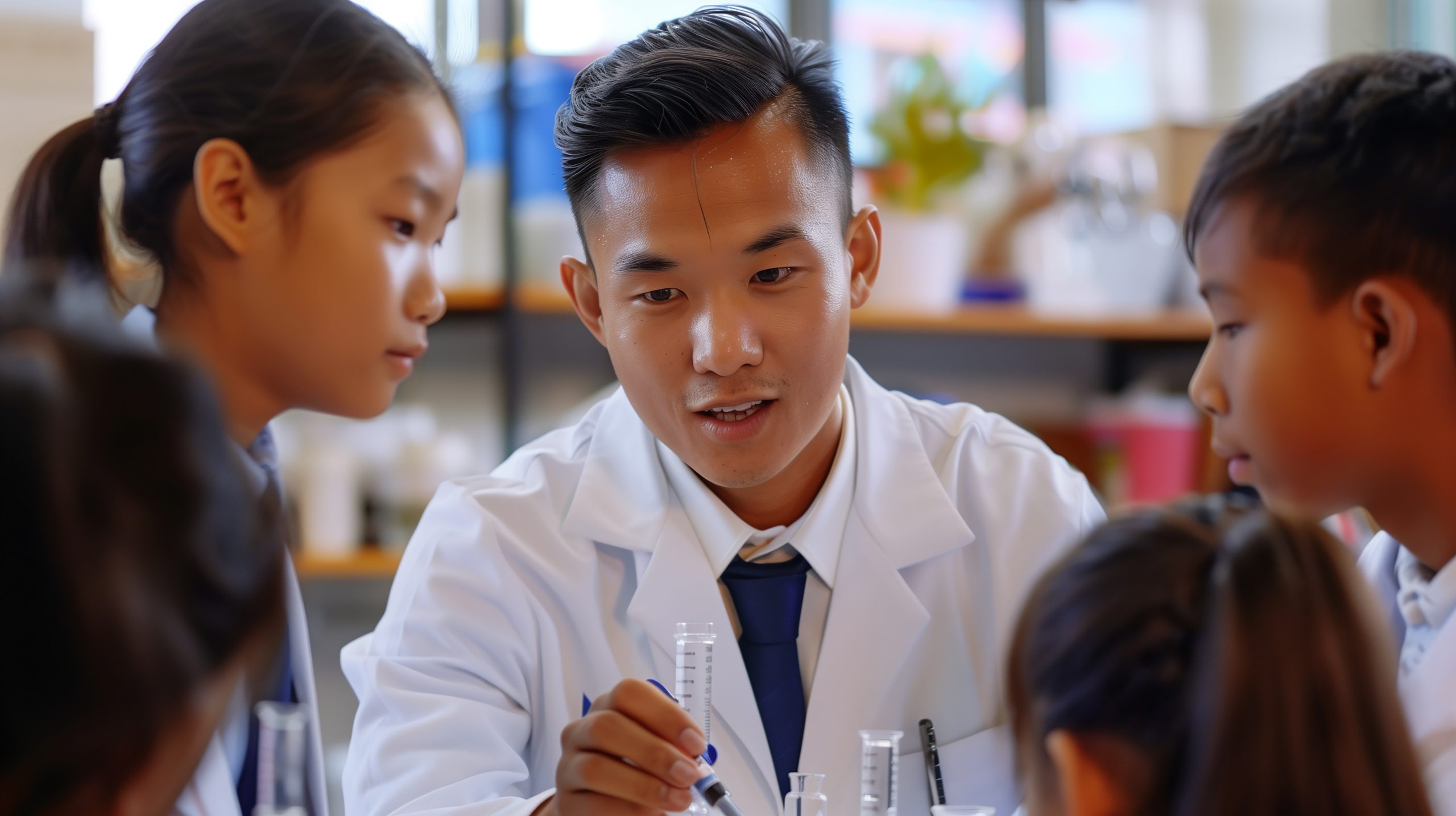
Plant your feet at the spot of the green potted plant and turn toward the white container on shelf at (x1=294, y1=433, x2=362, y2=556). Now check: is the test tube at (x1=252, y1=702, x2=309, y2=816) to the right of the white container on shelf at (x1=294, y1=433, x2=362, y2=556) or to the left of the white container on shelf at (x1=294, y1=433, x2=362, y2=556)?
left

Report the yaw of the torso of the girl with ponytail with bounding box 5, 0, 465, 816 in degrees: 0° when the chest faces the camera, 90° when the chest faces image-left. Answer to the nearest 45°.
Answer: approximately 270°

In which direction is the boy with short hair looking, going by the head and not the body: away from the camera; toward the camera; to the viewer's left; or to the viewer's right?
to the viewer's left

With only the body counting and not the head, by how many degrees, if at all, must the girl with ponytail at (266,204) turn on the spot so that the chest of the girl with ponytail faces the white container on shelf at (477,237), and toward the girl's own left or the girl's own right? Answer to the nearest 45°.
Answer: approximately 90° to the girl's own left

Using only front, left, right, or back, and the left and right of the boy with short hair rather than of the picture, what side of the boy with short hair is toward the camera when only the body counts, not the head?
left
